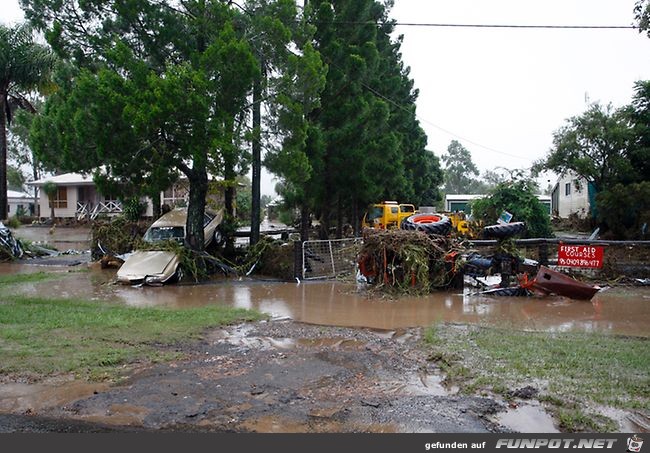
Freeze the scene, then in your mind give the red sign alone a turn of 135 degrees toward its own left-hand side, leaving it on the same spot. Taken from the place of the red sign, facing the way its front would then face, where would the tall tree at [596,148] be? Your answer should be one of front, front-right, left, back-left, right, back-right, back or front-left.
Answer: front-left

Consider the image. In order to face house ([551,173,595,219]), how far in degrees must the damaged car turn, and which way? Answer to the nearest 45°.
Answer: approximately 180°

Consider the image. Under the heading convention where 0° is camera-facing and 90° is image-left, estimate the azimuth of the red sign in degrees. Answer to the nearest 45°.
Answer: approximately 0°

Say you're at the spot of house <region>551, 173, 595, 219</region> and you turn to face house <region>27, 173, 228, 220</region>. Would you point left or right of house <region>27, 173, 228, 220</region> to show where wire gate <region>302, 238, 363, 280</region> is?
left

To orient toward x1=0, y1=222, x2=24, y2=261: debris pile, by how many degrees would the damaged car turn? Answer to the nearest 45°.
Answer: approximately 90° to its right

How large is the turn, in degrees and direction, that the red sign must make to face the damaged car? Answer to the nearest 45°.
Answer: approximately 90° to its right

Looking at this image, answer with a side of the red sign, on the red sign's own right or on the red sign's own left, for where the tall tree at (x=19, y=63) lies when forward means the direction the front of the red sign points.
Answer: on the red sign's own right

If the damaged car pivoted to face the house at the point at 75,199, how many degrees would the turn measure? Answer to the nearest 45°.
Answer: approximately 135° to its right

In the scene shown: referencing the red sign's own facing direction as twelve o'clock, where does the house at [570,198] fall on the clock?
The house is roughly at 6 o'clock from the red sign.

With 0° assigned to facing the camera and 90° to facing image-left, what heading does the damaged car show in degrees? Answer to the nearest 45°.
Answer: approximately 45°

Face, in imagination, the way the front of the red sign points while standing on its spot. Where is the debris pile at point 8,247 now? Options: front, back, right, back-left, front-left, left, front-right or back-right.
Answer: right

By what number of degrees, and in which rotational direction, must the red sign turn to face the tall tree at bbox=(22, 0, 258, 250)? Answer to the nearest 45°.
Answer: approximately 45° to its right

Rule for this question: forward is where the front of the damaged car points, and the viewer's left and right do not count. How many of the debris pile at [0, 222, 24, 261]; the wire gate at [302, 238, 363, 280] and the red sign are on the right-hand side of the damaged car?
1
